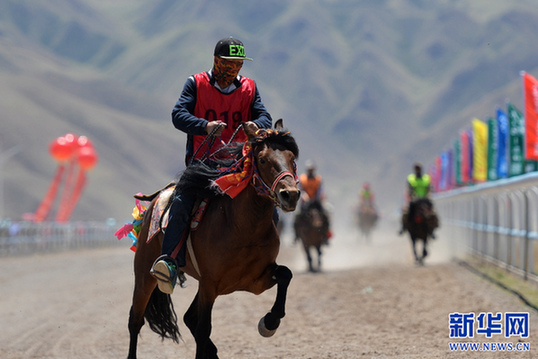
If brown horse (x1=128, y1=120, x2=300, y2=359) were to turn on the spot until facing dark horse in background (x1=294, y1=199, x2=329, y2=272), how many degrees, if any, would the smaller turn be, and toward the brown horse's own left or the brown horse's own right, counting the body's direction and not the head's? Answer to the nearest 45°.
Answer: approximately 135° to the brown horse's own left

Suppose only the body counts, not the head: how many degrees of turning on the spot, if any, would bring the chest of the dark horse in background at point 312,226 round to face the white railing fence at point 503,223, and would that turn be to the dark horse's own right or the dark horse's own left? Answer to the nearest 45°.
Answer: approximately 45° to the dark horse's own left

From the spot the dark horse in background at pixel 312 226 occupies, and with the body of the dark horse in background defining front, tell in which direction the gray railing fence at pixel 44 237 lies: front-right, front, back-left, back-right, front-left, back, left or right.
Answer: back-right

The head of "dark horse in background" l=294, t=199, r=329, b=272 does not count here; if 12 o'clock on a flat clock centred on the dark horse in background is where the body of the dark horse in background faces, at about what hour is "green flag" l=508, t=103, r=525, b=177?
The green flag is roughly at 9 o'clock from the dark horse in background.

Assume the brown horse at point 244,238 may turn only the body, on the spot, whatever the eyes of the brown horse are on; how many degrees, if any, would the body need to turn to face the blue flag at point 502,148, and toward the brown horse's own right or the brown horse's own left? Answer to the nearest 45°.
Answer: approximately 90° to the brown horse's own left
